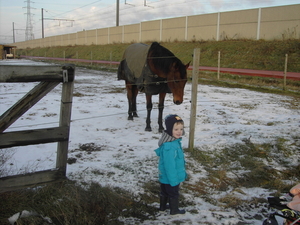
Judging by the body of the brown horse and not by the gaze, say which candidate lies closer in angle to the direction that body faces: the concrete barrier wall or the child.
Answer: the child

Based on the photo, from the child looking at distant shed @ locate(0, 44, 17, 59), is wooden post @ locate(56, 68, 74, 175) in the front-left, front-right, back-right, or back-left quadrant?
front-left

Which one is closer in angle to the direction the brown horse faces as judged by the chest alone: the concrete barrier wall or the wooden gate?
the wooden gate

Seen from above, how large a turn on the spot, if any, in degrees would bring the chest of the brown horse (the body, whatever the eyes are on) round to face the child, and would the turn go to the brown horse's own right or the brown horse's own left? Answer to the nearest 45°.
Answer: approximately 45° to the brown horse's own right

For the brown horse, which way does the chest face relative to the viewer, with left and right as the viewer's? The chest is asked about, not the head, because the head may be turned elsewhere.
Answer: facing the viewer and to the right of the viewer

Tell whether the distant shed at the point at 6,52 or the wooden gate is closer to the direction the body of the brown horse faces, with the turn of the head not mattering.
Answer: the wooden gate

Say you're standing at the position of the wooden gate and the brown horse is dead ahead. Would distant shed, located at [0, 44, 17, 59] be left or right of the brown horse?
left

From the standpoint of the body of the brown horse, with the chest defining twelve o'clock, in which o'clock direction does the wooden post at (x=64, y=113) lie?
The wooden post is roughly at 2 o'clock from the brown horse.

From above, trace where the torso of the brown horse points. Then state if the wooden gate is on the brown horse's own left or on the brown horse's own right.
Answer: on the brown horse's own right

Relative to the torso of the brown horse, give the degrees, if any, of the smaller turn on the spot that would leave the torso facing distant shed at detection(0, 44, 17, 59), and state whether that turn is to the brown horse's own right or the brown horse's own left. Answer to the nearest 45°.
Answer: approximately 180°

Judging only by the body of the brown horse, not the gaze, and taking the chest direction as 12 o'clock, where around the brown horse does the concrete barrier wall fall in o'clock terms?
The concrete barrier wall is roughly at 8 o'clock from the brown horse.

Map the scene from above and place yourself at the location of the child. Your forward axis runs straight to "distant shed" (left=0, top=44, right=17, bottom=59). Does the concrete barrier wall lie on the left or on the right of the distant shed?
right
